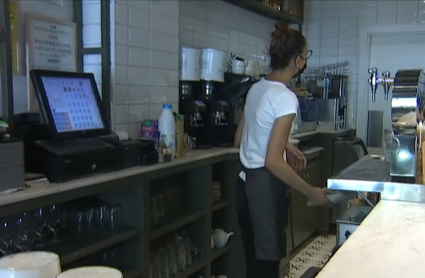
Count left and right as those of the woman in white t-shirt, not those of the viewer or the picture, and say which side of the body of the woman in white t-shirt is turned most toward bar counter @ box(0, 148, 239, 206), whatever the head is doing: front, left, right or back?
back

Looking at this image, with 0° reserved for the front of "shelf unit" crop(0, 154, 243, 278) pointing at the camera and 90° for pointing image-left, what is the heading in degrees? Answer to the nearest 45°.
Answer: approximately 315°

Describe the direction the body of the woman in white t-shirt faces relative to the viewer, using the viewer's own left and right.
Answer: facing away from the viewer and to the right of the viewer

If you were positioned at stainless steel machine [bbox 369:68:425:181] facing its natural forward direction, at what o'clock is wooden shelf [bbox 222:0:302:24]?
The wooden shelf is roughly at 2 o'clock from the stainless steel machine.

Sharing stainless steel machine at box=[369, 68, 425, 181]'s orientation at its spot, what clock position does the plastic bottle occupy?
The plastic bottle is roughly at 1 o'clock from the stainless steel machine.

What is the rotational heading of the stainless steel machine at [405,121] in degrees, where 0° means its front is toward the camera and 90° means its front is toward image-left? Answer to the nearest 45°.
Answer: approximately 90°

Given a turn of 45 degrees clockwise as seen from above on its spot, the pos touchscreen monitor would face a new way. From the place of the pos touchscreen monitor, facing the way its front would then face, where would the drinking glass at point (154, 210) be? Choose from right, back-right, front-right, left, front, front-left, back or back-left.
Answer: back-left

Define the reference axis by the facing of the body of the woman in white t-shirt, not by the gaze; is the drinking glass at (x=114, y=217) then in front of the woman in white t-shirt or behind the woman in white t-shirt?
behind

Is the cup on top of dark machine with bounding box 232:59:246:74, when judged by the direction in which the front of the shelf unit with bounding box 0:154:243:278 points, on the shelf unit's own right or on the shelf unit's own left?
on the shelf unit's own left

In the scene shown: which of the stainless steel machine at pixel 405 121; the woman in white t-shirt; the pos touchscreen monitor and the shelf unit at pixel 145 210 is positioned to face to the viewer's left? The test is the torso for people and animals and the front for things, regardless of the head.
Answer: the stainless steel machine
